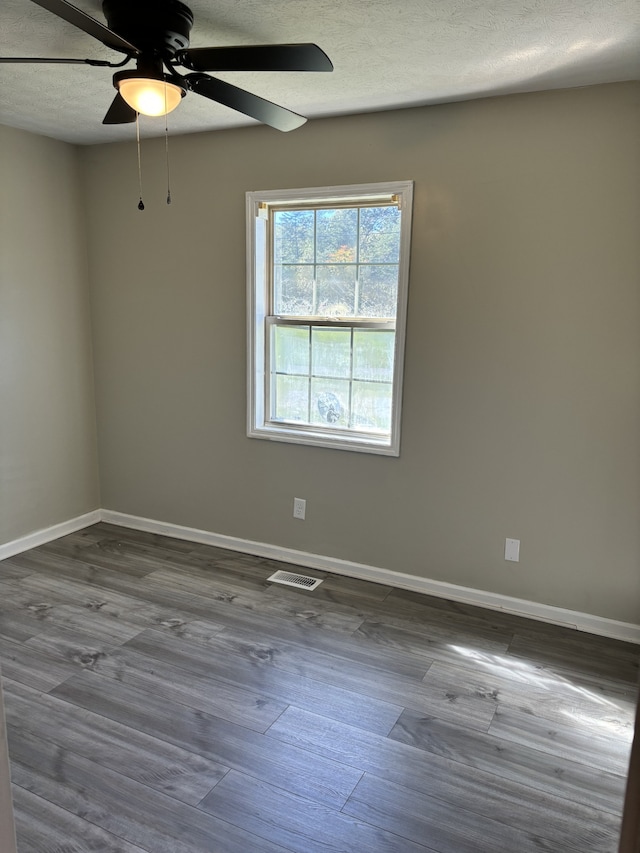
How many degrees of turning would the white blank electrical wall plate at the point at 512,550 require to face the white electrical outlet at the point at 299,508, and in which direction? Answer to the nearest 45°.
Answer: approximately 90° to its right

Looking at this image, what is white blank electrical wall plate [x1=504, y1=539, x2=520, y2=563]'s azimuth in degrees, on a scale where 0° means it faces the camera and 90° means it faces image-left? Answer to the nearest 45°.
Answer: approximately 0°
